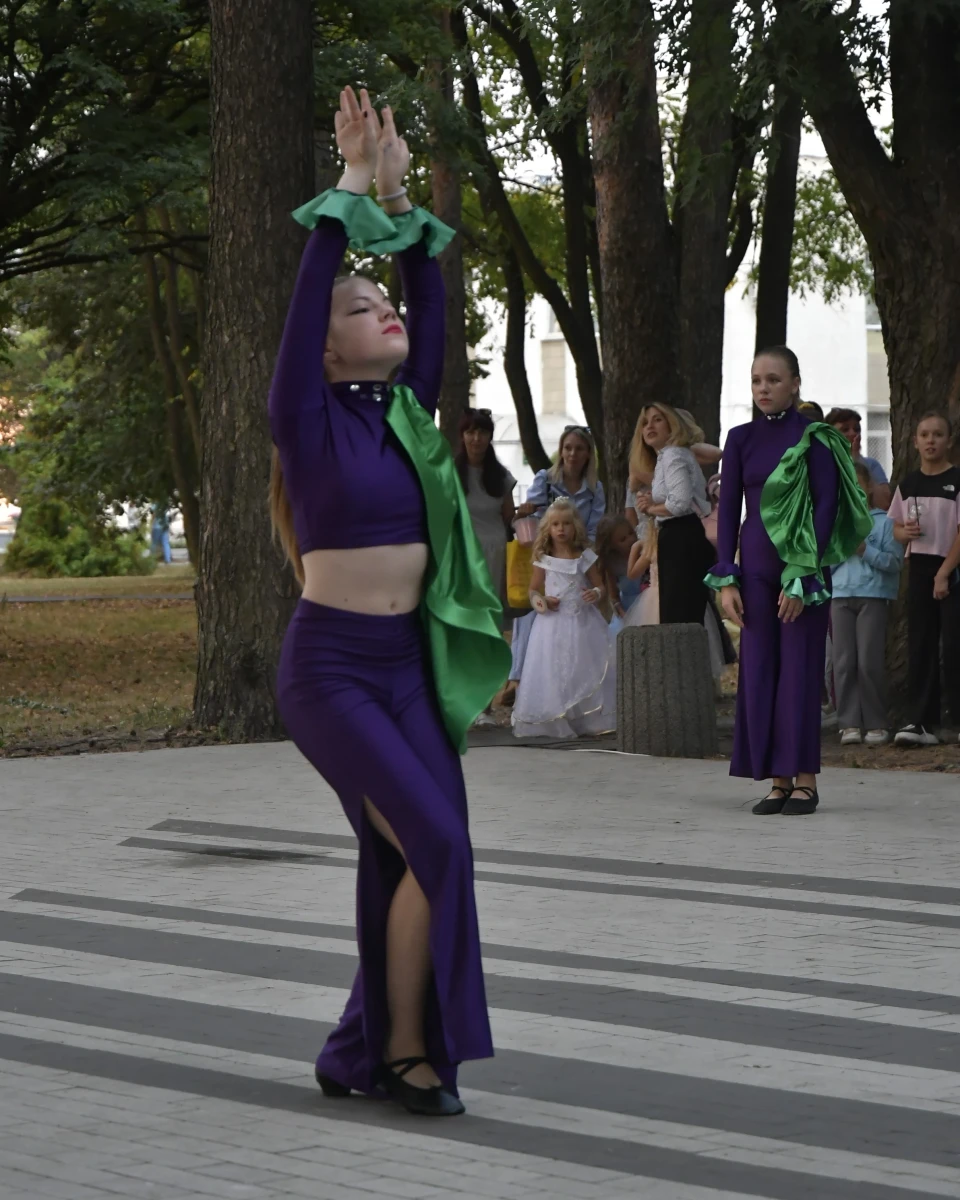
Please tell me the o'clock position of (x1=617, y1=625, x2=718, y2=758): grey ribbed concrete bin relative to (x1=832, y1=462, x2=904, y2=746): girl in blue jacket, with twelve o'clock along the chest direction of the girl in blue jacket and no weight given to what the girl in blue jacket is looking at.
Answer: The grey ribbed concrete bin is roughly at 2 o'clock from the girl in blue jacket.

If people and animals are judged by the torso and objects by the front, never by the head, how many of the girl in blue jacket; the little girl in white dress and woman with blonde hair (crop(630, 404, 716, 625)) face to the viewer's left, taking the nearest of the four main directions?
1

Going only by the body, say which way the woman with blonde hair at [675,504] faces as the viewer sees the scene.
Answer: to the viewer's left

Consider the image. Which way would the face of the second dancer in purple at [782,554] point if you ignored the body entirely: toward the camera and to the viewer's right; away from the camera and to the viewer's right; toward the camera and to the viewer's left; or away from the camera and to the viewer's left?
toward the camera and to the viewer's left

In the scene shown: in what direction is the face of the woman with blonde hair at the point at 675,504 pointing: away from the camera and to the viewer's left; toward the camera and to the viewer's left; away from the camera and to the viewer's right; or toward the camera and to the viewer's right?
toward the camera and to the viewer's left

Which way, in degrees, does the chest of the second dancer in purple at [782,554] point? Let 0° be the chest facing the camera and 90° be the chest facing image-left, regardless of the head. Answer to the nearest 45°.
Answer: approximately 45°

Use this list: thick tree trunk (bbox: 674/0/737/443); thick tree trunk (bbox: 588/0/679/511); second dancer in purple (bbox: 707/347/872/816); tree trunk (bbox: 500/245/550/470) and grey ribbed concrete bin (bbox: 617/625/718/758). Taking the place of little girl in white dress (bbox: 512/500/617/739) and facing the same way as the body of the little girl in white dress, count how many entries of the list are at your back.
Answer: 3

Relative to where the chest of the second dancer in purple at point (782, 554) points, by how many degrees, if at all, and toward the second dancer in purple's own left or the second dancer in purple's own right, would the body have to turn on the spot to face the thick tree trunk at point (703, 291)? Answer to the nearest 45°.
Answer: approximately 135° to the second dancer in purple's own right
